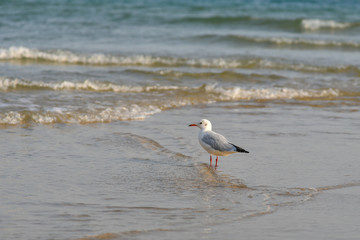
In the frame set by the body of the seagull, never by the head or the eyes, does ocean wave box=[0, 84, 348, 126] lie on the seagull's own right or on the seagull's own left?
on the seagull's own right

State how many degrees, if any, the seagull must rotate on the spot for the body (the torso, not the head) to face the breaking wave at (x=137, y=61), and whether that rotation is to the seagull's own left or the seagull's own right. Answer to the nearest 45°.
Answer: approximately 90° to the seagull's own right

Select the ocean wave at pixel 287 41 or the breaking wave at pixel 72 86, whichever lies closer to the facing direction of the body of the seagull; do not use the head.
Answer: the breaking wave

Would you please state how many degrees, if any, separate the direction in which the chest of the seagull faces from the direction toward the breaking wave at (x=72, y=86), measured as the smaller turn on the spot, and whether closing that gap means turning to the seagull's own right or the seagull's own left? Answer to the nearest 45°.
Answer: approximately 45° to the seagull's own right

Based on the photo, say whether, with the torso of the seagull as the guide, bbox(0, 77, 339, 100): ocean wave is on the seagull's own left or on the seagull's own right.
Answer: on the seagull's own right

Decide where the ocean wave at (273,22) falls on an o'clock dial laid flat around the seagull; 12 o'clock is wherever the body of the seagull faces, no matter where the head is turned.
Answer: The ocean wave is roughly at 3 o'clock from the seagull.

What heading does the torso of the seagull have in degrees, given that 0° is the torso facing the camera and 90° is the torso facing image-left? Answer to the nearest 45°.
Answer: approximately 90°
